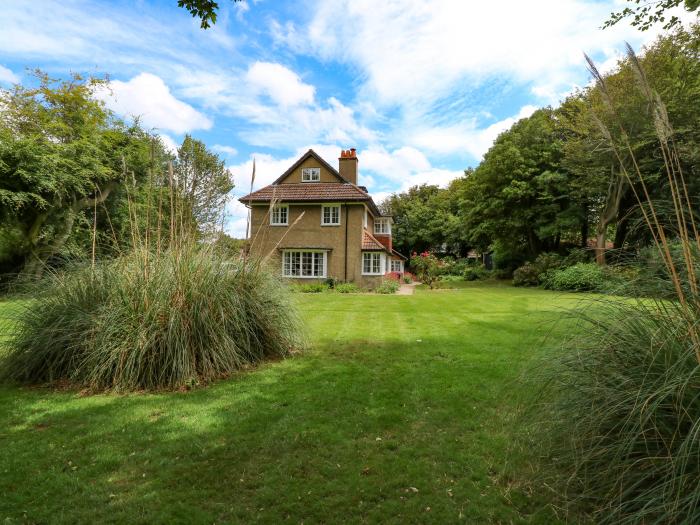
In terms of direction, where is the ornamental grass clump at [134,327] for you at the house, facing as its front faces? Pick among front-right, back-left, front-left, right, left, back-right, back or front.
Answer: right

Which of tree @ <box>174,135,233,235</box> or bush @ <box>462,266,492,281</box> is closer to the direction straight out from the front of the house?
the bush

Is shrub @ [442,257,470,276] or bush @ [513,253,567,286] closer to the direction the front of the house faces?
the bush

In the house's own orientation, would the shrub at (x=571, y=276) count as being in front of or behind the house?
in front

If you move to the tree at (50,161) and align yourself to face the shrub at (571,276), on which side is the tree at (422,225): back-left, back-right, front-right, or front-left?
front-left

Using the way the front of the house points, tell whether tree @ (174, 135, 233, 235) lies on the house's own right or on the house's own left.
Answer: on the house's own right

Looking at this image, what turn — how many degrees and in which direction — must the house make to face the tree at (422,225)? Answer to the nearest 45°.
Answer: approximately 135° to its left
